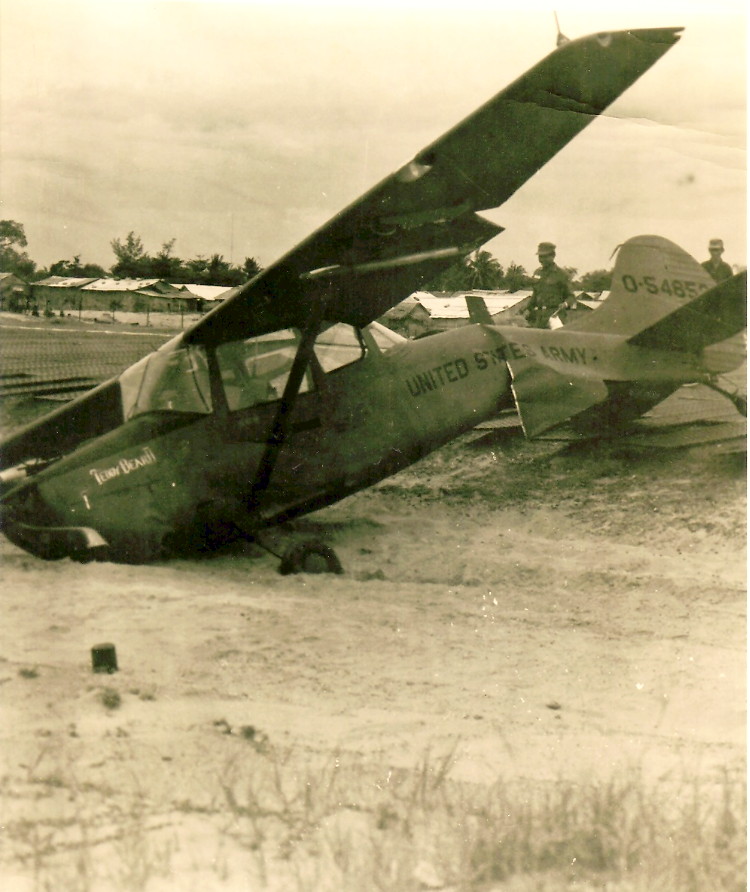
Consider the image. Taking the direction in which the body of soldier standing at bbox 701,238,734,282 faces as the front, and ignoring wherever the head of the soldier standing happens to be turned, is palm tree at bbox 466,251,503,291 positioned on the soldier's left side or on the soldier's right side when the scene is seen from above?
on the soldier's right side

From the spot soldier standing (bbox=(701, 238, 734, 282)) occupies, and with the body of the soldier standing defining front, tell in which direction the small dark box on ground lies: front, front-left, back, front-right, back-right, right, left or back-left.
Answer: front-right

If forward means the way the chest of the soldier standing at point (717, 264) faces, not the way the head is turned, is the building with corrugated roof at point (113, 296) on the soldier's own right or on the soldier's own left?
on the soldier's own right

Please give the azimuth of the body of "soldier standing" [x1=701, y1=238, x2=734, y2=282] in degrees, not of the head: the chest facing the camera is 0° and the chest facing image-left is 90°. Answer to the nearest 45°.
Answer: approximately 0°

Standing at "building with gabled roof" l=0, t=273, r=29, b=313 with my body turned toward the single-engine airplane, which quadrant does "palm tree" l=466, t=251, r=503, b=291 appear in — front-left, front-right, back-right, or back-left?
front-left

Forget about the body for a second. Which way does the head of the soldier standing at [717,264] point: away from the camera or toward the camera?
toward the camera

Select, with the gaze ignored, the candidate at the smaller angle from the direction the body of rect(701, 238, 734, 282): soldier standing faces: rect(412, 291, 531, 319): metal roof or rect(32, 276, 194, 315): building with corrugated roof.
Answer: the building with corrugated roof

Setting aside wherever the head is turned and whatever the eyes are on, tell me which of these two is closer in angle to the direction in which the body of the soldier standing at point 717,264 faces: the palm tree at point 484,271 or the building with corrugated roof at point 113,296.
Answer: the building with corrugated roof

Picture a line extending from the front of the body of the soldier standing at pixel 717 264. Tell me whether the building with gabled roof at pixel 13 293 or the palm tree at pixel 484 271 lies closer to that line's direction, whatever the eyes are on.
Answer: the building with gabled roof
